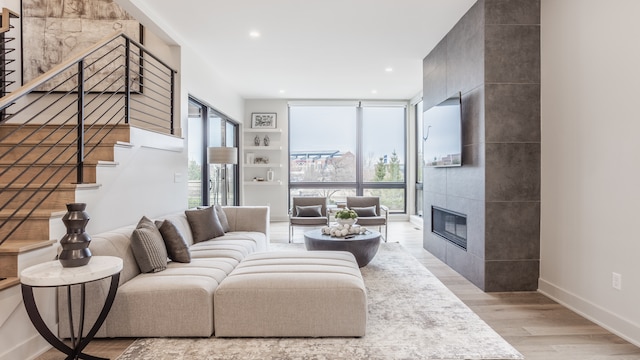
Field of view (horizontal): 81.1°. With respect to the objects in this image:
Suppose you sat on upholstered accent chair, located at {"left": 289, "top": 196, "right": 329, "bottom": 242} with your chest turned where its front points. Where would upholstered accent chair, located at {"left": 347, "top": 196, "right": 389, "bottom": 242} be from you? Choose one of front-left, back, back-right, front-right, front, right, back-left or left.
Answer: left

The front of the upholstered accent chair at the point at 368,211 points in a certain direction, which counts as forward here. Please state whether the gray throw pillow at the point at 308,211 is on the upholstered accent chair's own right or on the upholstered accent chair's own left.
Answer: on the upholstered accent chair's own right

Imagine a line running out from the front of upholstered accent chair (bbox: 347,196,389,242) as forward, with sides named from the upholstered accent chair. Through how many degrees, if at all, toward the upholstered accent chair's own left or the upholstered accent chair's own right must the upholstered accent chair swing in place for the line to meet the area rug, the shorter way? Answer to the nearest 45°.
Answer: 0° — it already faces it

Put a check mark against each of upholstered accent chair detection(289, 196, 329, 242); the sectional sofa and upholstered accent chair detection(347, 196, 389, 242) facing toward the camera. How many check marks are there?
2

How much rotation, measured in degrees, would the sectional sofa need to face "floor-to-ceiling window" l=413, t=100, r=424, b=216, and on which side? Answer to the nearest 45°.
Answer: approximately 45° to its left

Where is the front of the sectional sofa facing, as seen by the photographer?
facing to the right of the viewer

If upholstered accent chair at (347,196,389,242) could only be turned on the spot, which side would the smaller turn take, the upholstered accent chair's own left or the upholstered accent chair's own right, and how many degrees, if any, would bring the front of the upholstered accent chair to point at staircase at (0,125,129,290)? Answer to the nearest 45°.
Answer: approximately 45° to the upholstered accent chair's own right

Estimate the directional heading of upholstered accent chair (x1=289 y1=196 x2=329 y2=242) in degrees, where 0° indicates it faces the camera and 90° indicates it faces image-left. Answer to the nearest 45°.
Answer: approximately 0°

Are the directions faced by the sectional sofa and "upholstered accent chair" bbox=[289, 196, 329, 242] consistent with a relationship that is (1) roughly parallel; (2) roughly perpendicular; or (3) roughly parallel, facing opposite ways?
roughly perpendicular

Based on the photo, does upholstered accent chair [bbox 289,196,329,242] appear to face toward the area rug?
yes

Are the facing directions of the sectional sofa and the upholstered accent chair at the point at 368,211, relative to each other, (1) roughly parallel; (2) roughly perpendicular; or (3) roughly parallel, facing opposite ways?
roughly perpendicular
